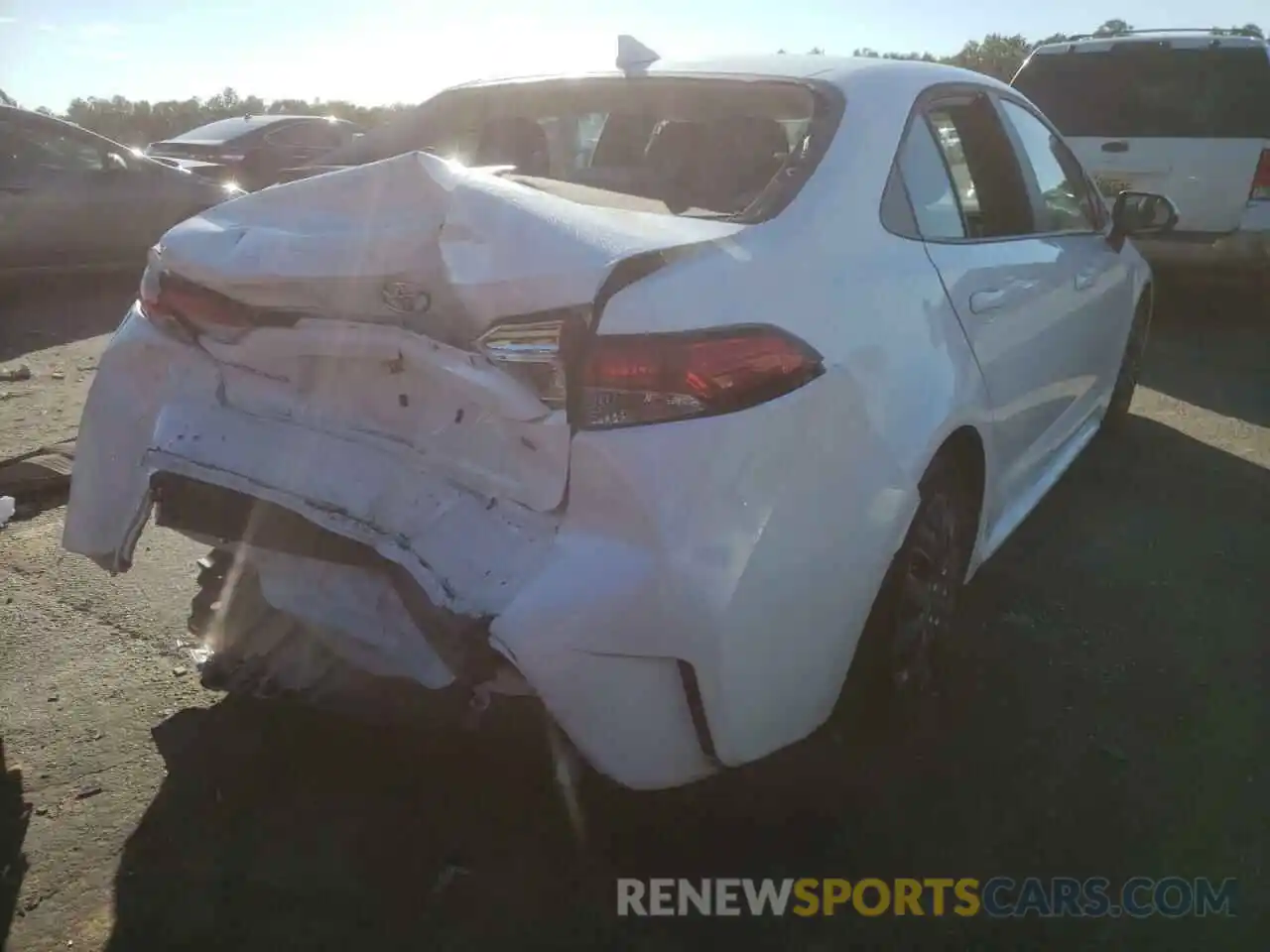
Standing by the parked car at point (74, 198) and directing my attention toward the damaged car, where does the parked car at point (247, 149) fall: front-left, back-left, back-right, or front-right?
back-left

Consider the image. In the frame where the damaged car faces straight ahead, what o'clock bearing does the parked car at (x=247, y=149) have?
The parked car is roughly at 10 o'clock from the damaged car.

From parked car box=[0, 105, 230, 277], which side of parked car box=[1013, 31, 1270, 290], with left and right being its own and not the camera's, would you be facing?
left

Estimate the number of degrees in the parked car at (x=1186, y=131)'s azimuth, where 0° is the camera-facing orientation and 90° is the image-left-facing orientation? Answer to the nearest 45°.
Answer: approximately 180°

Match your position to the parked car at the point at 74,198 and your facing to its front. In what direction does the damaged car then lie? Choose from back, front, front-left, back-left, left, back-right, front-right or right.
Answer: right

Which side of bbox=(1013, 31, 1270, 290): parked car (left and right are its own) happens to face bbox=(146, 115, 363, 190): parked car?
left

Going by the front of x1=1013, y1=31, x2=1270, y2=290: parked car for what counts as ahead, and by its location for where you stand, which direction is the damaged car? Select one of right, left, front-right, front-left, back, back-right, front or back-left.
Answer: back

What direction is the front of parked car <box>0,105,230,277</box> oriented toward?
to the viewer's right

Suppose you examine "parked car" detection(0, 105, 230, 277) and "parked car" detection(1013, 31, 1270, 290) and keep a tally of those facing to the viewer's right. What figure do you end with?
1

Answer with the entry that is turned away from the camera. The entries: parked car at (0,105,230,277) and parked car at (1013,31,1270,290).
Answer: parked car at (1013,31,1270,290)

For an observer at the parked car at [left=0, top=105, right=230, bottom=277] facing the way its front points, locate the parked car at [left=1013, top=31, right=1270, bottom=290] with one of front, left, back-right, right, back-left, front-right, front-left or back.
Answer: front-right

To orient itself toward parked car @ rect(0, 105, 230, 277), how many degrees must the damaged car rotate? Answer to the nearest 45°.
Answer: approximately 90° to its left

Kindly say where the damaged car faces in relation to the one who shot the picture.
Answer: facing away from the viewer and to the right of the viewer
